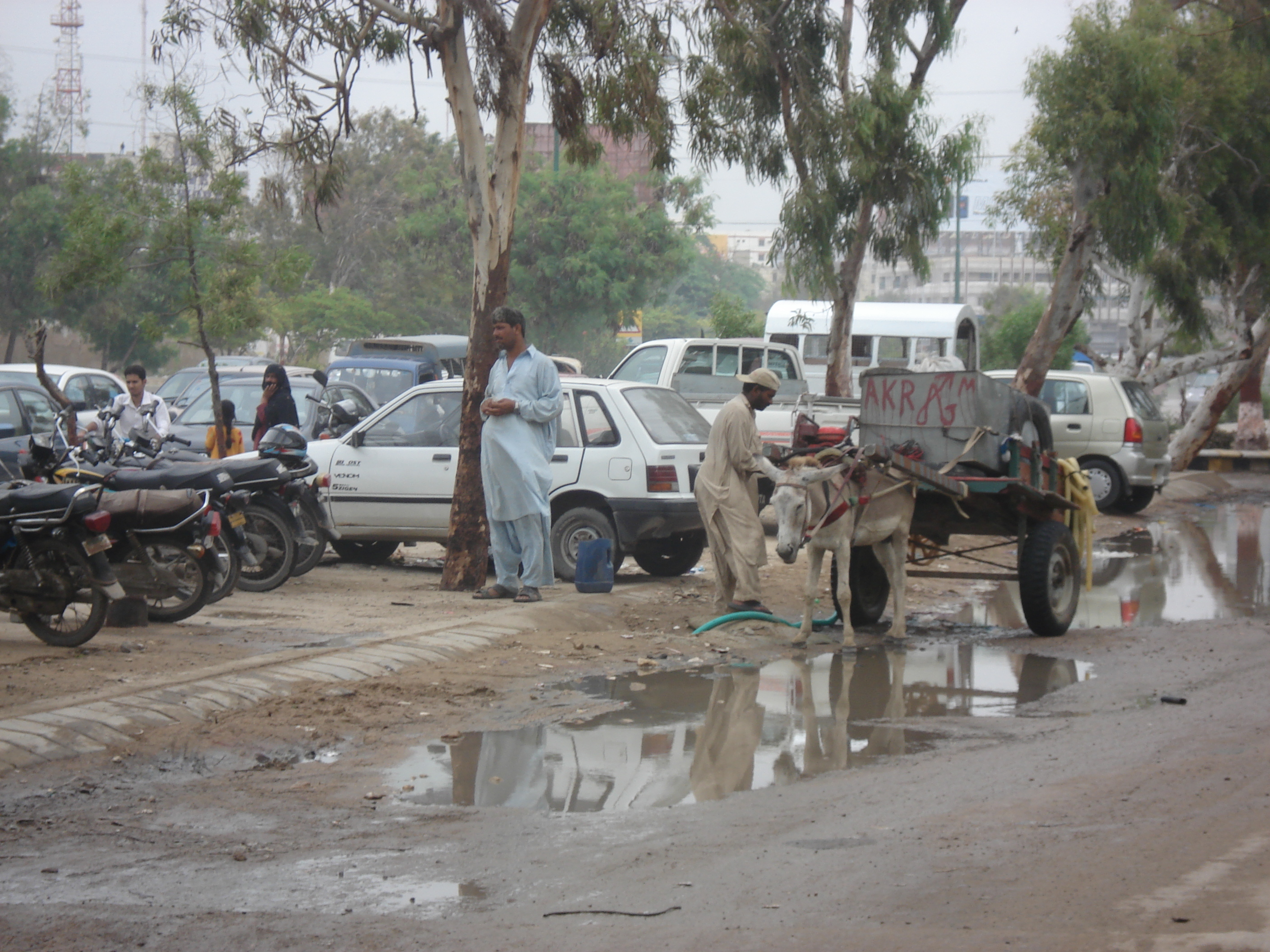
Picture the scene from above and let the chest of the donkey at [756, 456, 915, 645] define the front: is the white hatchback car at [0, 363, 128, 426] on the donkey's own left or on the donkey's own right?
on the donkey's own right

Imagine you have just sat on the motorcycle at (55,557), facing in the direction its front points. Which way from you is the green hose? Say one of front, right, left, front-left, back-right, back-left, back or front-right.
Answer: back-right

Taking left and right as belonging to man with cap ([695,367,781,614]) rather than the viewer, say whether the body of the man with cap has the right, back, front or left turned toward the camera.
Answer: right

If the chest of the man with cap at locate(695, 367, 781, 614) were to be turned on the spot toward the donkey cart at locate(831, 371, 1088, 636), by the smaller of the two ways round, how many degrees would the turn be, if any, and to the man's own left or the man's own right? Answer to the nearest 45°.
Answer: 0° — they already face it

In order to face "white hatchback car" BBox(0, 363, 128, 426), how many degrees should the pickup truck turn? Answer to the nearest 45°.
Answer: approximately 45° to its left

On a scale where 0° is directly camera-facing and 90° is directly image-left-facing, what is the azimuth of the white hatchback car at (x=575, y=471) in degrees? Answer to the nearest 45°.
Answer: approximately 135°

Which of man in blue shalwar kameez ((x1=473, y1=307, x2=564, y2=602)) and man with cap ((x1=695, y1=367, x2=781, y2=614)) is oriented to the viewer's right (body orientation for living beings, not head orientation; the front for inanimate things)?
the man with cap

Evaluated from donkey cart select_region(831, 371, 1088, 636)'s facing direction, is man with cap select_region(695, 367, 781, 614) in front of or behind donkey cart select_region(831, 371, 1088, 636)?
in front

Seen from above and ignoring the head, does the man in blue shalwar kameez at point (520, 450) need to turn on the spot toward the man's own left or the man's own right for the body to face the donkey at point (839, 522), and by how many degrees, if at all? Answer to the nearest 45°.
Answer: approximately 90° to the man's own left

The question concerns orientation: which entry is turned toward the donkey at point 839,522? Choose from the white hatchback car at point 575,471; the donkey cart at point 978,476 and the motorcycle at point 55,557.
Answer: the donkey cart

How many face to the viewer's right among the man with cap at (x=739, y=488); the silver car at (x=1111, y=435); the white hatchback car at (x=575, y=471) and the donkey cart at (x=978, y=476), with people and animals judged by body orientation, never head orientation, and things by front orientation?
1
